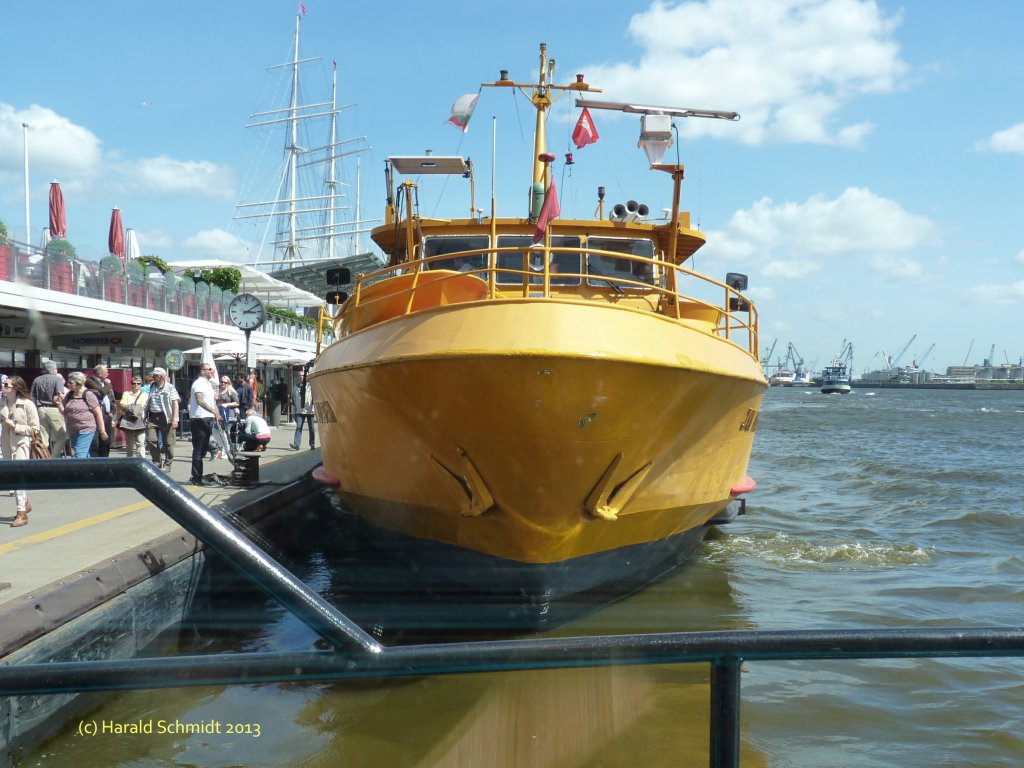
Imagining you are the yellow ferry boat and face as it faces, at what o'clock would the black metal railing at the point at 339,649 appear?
The black metal railing is roughly at 12 o'clock from the yellow ferry boat.

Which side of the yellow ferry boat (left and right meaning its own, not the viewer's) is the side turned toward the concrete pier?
right

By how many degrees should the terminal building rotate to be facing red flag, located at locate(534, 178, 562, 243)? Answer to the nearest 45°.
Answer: approximately 45° to its right

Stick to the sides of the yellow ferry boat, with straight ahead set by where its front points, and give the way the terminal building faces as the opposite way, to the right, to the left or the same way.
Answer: to the left

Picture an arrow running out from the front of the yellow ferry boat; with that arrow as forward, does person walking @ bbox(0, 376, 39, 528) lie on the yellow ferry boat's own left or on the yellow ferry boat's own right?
on the yellow ferry boat's own right
